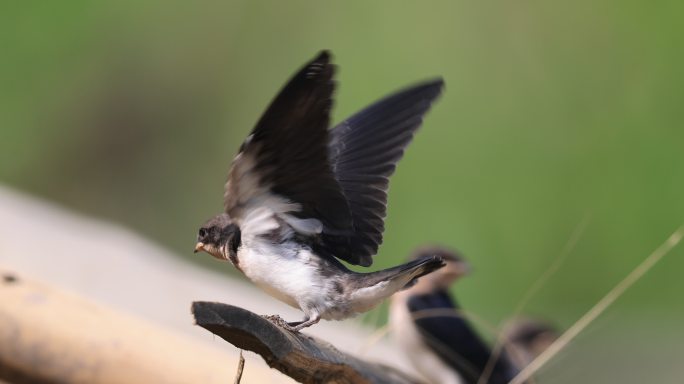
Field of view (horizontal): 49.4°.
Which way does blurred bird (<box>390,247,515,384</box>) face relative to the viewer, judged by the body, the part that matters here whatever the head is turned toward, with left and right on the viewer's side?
facing to the left of the viewer

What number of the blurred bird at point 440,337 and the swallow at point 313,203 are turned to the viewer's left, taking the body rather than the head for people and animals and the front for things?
2

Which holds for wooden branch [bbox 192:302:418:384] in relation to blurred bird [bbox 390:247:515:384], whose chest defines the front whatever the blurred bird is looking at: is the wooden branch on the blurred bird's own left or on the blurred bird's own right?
on the blurred bird's own left

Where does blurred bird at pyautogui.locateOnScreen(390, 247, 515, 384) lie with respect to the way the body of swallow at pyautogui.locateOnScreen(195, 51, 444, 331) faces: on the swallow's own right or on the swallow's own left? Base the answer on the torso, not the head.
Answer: on the swallow's own right

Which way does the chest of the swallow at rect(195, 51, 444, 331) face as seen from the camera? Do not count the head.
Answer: to the viewer's left

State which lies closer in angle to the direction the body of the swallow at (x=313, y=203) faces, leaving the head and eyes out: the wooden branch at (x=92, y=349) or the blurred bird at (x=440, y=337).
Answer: the wooden branch
